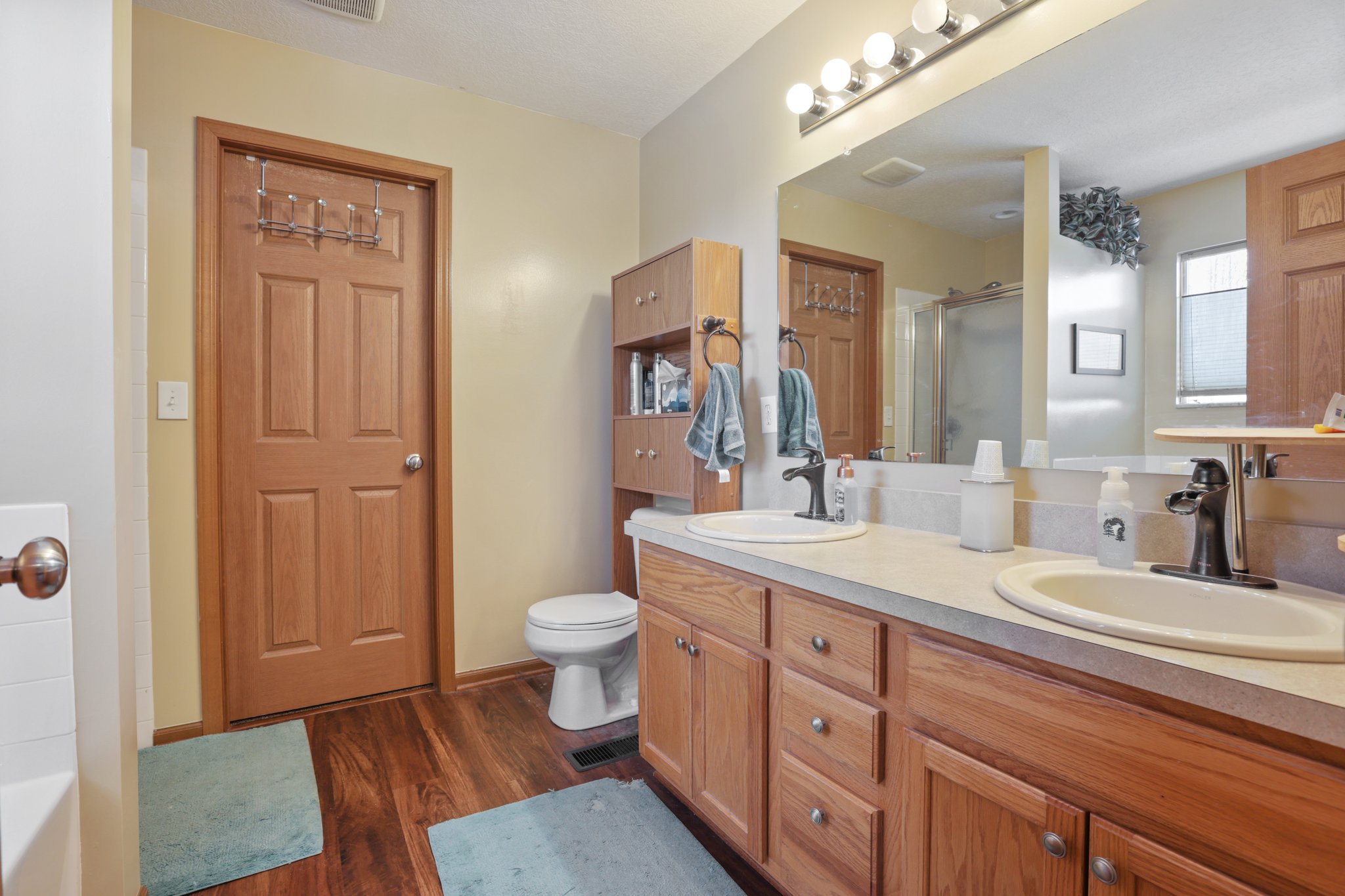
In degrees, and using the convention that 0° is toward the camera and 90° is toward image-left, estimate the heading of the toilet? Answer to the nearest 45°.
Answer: approximately 45°

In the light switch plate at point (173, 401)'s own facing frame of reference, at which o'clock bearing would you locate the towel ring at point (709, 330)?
The towel ring is roughly at 10 o'clock from the light switch plate.

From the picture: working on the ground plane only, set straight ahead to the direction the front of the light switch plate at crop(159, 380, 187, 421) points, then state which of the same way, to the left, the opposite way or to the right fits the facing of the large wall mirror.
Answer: to the right

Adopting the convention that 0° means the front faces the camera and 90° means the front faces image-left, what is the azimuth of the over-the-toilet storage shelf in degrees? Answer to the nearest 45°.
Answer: approximately 45°
